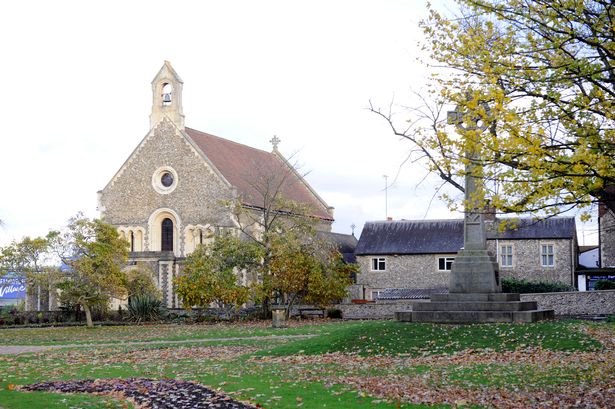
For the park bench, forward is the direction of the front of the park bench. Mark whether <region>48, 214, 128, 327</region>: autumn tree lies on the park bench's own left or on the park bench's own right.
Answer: on the park bench's own right

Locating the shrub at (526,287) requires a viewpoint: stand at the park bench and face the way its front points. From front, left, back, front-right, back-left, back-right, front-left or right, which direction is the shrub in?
left

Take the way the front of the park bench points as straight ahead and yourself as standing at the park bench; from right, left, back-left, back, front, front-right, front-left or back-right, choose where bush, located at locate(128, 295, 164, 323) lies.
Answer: right

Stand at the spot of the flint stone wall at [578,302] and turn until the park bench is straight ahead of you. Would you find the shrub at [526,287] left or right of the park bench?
right

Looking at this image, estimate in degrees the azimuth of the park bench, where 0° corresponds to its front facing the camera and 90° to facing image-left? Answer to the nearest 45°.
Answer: approximately 0°

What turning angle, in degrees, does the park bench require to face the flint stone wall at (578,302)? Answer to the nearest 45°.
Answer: approximately 45° to its left

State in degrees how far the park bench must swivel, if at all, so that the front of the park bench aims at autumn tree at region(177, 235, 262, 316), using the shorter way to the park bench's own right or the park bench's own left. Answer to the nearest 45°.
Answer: approximately 45° to the park bench's own right

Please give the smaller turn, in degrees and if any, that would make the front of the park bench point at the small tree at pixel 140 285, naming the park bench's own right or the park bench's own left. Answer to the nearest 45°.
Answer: approximately 90° to the park bench's own right

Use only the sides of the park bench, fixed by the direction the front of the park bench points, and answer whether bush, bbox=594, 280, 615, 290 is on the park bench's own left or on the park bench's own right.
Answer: on the park bench's own left

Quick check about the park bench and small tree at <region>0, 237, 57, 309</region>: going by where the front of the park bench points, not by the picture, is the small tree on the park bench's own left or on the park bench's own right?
on the park bench's own right
